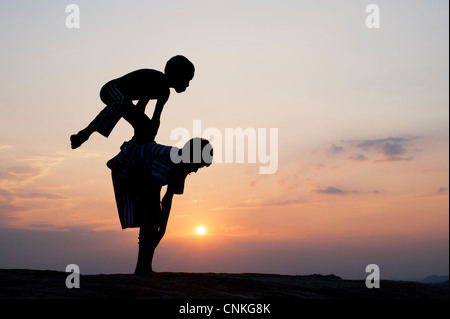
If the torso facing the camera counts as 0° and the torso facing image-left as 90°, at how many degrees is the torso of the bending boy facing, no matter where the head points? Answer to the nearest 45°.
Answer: approximately 270°

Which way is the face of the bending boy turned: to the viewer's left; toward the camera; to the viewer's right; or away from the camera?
to the viewer's right
